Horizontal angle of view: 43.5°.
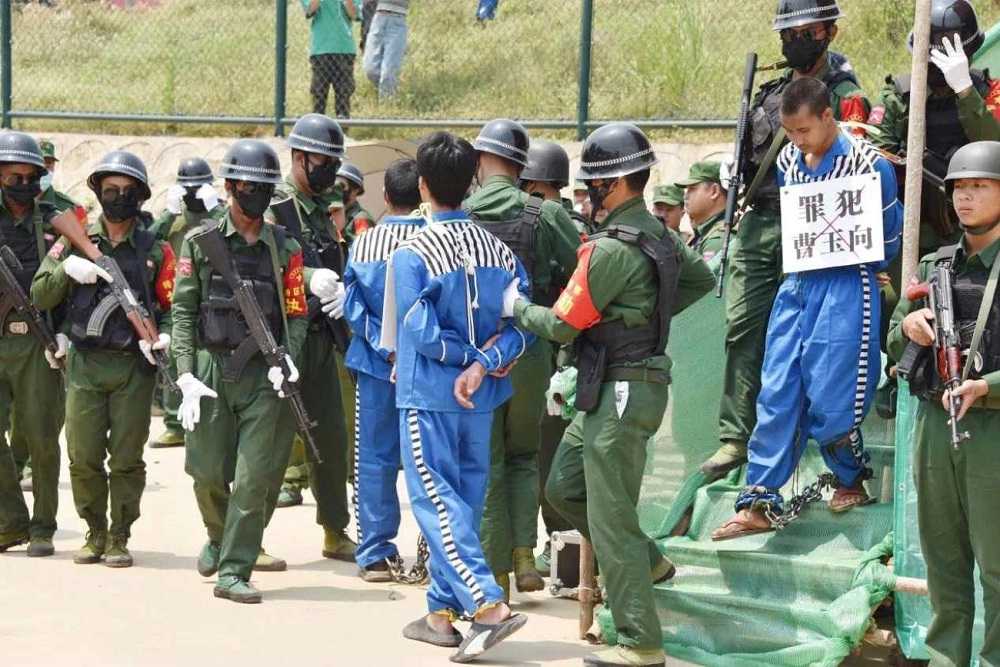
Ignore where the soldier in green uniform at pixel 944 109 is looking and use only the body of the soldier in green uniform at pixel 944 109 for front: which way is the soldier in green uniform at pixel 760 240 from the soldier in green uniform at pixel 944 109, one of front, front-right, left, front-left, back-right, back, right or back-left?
right

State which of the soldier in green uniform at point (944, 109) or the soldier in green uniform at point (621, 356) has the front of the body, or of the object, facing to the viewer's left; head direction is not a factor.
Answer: the soldier in green uniform at point (621, 356)

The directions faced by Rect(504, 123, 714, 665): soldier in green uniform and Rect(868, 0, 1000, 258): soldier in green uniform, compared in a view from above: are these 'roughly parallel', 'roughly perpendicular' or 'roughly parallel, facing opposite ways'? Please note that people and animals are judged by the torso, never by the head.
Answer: roughly perpendicular

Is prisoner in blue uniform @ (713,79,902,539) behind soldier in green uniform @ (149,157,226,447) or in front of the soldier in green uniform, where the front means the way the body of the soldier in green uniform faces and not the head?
in front

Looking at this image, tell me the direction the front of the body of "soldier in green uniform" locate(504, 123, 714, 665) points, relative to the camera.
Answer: to the viewer's left

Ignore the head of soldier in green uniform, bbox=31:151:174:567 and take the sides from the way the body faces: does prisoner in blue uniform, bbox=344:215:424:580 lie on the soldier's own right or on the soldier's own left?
on the soldier's own left
